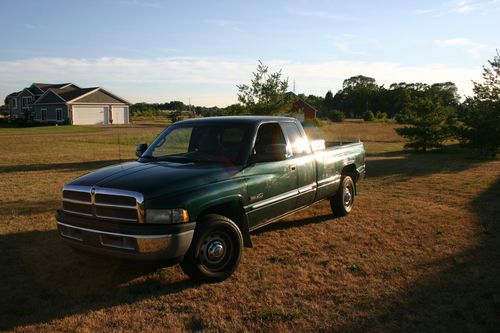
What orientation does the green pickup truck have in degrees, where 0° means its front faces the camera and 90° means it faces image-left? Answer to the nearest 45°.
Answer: approximately 45°

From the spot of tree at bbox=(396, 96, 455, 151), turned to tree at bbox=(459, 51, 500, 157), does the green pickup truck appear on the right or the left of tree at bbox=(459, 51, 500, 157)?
right

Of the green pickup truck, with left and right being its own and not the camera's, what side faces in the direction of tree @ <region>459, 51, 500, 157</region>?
back

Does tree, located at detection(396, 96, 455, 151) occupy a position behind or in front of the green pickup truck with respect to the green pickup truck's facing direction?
behind
